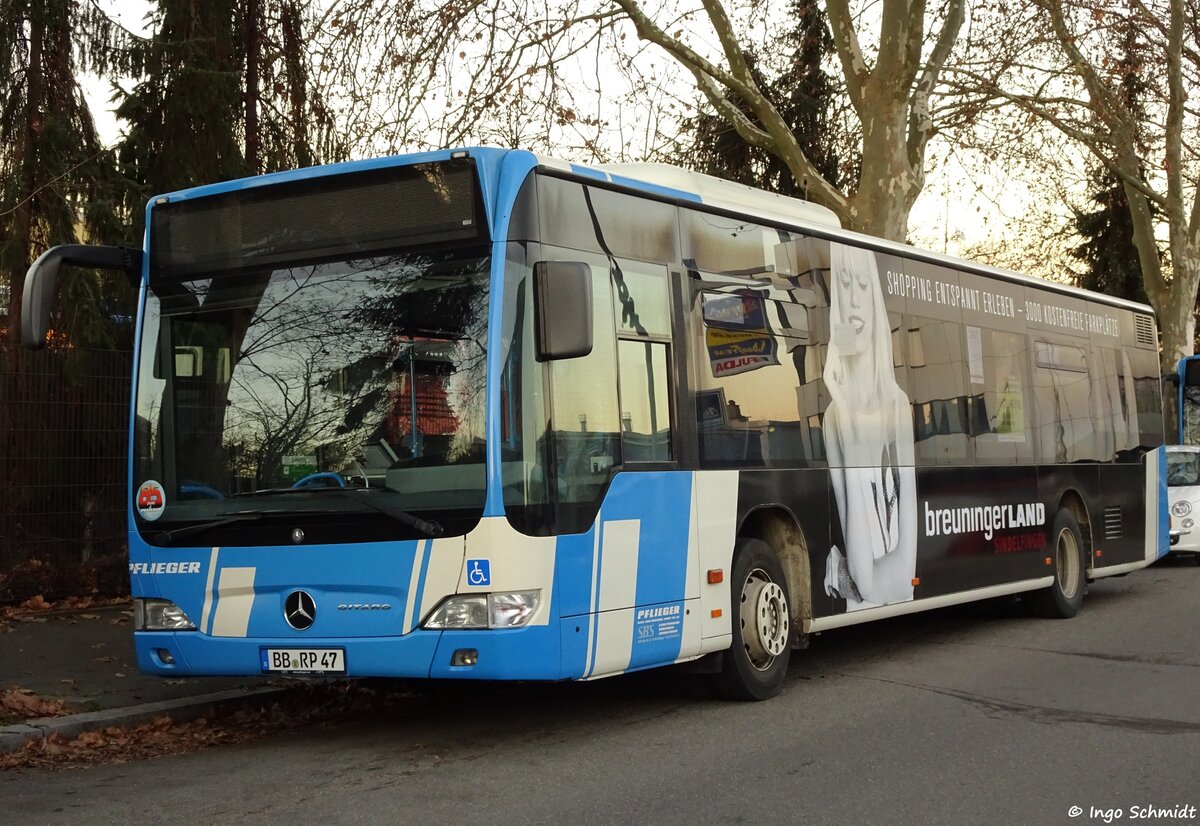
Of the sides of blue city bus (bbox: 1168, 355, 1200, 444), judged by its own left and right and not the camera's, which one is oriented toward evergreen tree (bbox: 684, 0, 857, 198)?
right

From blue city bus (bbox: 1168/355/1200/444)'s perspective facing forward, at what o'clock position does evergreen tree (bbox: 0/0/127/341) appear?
The evergreen tree is roughly at 1 o'clock from the blue city bus.

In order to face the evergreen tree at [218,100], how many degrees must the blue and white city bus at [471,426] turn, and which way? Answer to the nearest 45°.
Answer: approximately 90° to its right

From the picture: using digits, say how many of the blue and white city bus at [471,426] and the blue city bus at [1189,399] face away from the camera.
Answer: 0

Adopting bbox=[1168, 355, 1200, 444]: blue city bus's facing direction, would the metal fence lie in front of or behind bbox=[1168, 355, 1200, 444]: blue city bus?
in front

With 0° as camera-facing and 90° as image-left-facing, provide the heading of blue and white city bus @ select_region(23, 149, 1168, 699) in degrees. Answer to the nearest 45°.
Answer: approximately 45°

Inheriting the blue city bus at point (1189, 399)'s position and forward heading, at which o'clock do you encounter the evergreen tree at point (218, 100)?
The evergreen tree is roughly at 1 o'clock from the blue city bus.

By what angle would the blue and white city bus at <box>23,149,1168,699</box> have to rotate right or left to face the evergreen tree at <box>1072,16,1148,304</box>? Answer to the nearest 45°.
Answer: approximately 180°

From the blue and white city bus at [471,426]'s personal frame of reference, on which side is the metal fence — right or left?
on its right

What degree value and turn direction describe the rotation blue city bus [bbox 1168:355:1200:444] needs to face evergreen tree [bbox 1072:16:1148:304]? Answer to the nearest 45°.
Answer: approximately 180°

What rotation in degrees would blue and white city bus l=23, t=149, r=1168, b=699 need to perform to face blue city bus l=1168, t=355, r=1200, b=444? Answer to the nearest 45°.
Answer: approximately 180°
